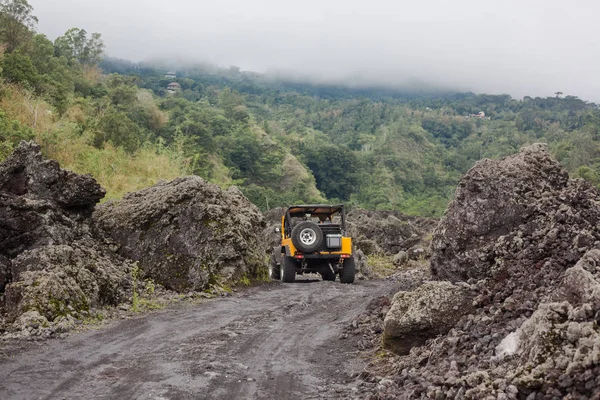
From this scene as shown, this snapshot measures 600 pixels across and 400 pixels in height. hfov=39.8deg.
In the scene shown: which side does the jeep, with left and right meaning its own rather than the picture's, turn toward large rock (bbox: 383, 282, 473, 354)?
back

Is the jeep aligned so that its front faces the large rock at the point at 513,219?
no

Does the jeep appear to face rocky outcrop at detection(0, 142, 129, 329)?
no

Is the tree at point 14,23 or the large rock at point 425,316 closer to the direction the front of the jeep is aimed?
the tree

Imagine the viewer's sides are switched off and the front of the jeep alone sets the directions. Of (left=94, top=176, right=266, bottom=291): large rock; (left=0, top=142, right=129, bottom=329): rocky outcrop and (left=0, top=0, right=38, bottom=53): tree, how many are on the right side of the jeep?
0

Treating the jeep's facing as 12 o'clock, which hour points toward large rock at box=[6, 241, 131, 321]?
The large rock is roughly at 7 o'clock from the jeep.

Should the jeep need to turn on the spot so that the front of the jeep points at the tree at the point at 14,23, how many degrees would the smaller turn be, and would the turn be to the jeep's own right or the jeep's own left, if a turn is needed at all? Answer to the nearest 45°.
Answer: approximately 45° to the jeep's own left

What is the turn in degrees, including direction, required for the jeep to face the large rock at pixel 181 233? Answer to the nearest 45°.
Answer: approximately 135° to its left

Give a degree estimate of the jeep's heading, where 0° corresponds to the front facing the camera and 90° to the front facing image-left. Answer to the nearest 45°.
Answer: approximately 180°

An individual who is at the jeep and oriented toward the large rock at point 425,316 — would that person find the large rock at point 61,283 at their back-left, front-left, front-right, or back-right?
front-right

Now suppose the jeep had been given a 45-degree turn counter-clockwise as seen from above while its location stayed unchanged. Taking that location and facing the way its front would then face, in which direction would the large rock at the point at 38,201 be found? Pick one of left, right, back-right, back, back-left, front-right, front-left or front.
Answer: left
